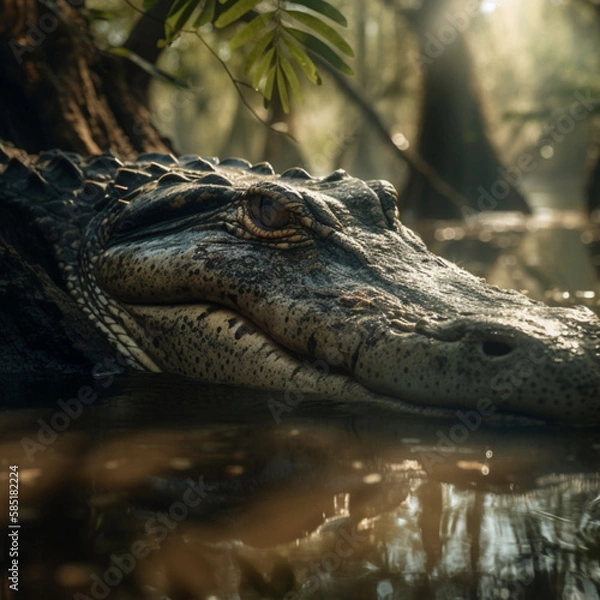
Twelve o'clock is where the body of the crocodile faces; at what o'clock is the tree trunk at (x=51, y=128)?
The tree trunk is roughly at 6 o'clock from the crocodile.

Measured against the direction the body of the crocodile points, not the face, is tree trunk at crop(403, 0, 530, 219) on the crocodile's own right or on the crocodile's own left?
on the crocodile's own left

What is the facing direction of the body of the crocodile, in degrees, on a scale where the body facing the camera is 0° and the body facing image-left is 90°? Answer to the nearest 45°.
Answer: approximately 315°
